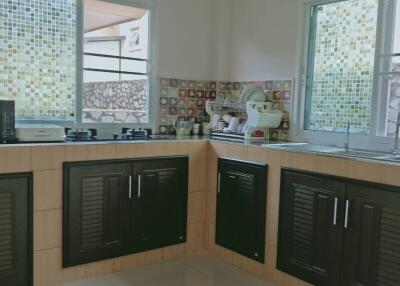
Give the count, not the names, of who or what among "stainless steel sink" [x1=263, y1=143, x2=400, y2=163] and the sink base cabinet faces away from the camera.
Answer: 0

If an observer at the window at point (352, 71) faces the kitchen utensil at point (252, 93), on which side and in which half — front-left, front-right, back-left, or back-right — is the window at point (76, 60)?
front-left

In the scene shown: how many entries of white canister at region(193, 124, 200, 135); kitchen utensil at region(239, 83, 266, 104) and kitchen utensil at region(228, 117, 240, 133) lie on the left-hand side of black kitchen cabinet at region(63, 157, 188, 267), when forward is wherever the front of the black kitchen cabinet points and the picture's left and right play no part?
3

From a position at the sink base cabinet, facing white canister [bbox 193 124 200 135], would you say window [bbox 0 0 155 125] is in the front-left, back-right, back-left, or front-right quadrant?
front-left

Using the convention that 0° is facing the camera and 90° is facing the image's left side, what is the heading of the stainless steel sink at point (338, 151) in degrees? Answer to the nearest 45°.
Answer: approximately 45°

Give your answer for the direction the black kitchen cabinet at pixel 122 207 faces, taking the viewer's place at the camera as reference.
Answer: facing the viewer and to the right of the viewer

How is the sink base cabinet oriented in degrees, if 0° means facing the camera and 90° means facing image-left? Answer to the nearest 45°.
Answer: approximately 45°

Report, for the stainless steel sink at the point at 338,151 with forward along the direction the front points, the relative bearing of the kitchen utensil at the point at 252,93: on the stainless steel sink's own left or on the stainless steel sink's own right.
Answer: on the stainless steel sink's own right

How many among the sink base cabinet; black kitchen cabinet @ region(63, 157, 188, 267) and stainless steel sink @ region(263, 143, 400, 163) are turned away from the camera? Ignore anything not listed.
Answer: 0

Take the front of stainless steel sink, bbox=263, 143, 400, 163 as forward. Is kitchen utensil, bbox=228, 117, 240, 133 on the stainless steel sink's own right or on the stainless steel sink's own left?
on the stainless steel sink's own right
